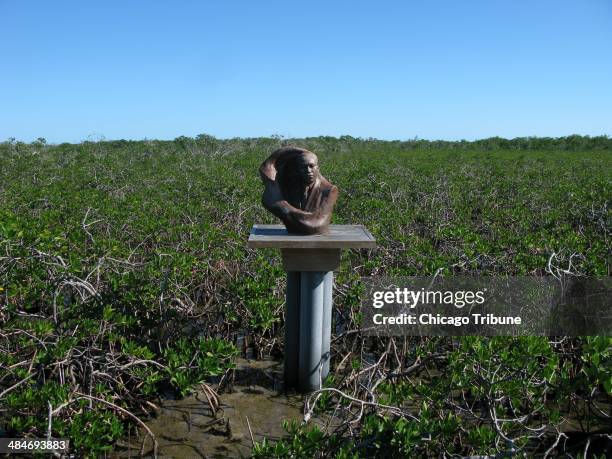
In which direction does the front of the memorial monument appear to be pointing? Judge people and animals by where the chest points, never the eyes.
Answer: toward the camera
